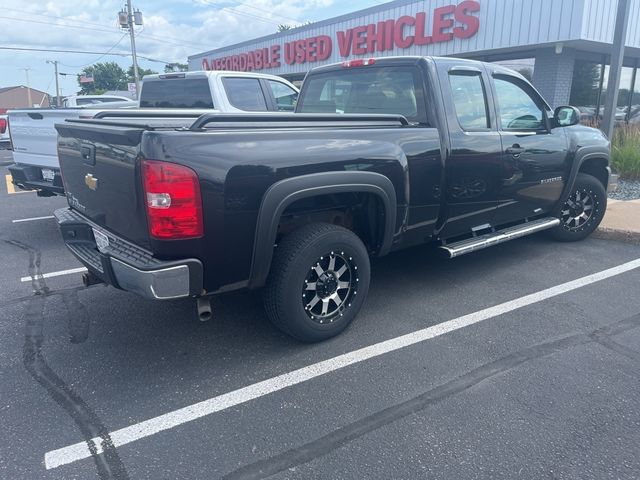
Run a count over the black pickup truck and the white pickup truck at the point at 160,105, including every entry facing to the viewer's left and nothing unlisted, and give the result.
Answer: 0

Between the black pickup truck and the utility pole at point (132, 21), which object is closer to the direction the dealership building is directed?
the black pickup truck

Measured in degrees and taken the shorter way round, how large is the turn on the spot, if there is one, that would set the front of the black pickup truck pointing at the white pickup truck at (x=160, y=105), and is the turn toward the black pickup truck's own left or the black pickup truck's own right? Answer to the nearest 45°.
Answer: approximately 90° to the black pickup truck's own left

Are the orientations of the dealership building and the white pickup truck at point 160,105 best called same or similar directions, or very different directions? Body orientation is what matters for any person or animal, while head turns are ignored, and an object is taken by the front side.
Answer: very different directions

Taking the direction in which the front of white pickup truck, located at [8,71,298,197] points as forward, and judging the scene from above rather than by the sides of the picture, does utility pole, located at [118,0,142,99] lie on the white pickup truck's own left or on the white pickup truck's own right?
on the white pickup truck's own left

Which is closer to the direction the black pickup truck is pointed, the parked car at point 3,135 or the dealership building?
the dealership building

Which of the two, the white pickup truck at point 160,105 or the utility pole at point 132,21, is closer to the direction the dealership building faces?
the white pickup truck

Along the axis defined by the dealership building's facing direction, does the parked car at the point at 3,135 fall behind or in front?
in front

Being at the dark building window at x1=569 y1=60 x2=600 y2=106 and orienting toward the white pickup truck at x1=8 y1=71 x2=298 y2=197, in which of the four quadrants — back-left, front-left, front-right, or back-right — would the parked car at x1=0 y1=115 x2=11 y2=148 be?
front-right

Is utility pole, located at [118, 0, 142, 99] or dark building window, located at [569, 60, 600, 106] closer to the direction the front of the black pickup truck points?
the dark building window

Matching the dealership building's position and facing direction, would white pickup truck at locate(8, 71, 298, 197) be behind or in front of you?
in front

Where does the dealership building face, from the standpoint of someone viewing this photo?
facing the viewer and to the left of the viewer

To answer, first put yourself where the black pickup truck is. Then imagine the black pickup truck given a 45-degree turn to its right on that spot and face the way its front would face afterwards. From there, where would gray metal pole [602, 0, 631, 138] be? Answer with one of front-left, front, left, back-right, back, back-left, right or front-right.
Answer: front-left

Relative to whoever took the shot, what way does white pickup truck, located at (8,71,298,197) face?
facing away from the viewer and to the right of the viewer

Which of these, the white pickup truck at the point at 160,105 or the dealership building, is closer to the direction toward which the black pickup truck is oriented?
the dealership building

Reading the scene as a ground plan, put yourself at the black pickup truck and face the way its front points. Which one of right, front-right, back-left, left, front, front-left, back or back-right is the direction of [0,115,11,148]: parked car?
left

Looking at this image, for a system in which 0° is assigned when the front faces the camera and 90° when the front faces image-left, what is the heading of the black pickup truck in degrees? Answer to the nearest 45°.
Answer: approximately 225°

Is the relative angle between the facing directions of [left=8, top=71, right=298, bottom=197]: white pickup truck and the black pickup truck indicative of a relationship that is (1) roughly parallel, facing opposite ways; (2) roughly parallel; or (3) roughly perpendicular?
roughly parallel
